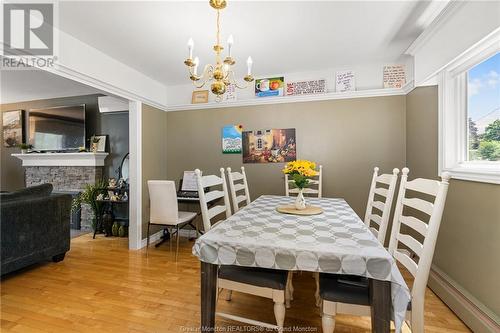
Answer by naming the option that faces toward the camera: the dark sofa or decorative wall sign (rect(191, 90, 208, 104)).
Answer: the decorative wall sign

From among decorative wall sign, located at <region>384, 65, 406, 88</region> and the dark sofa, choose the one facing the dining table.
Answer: the decorative wall sign

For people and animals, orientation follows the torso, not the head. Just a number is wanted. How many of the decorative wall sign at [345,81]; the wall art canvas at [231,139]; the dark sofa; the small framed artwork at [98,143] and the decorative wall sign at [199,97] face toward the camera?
4

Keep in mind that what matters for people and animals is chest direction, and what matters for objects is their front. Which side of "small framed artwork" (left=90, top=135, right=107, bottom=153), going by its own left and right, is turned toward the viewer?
front

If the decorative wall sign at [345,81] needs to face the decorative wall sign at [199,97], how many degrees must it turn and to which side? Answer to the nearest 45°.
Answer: approximately 90° to its right

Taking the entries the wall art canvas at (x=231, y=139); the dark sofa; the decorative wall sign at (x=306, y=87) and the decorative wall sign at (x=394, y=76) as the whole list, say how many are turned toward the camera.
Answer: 3

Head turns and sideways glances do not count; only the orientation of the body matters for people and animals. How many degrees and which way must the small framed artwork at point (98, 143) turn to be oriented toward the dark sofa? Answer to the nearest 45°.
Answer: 0° — it already faces it

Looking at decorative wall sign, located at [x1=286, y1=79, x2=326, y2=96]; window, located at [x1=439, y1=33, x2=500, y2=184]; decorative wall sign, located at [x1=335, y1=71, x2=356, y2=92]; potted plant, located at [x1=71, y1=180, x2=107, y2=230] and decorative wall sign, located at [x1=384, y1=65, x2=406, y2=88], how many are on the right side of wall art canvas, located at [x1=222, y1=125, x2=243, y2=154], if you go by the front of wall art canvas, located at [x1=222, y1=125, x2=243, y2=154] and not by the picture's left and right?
1

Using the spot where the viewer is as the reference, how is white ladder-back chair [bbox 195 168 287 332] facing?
facing the viewer and to the right of the viewer

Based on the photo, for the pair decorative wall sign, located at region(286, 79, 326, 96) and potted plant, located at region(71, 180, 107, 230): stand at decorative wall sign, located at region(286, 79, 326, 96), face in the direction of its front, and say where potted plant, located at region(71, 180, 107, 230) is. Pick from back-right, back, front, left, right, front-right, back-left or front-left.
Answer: right

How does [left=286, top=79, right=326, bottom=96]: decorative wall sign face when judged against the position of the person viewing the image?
facing the viewer

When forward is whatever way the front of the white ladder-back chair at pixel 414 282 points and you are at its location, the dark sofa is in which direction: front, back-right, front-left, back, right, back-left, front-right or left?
front-right

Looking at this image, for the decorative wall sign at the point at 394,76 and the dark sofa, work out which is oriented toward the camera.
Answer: the decorative wall sign

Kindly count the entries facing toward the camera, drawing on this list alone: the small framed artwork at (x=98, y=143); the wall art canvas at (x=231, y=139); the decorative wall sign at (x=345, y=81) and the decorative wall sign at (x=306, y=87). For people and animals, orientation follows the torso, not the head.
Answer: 4

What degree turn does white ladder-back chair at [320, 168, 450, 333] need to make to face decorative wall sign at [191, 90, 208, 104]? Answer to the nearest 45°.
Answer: approximately 90° to its right

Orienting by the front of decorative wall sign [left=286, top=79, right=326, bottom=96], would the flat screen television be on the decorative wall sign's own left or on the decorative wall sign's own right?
on the decorative wall sign's own right
